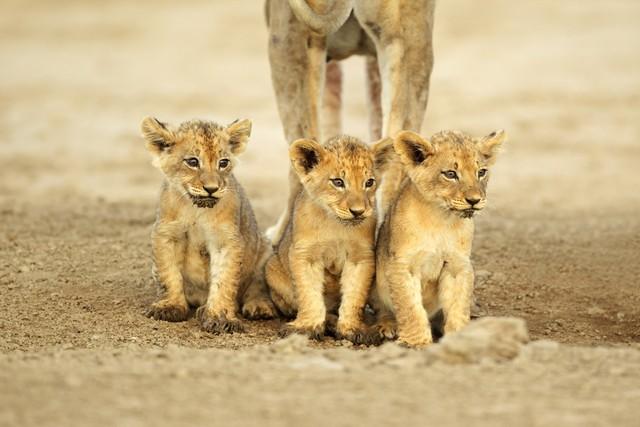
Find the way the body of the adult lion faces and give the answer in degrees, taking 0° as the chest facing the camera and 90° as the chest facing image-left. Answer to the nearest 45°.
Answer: approximately 180°

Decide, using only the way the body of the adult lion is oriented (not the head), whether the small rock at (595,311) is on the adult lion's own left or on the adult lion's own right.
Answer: on the adult lion's own right

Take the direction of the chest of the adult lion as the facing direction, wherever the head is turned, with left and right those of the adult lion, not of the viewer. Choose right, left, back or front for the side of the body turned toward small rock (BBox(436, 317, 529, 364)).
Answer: back
